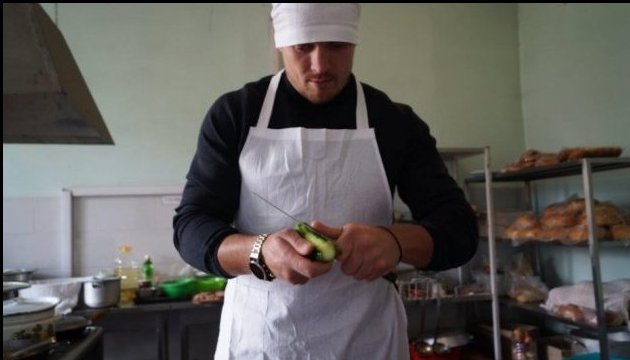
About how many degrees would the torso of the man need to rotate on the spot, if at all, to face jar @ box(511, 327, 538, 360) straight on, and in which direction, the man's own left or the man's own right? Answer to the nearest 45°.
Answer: approximately 135° to the man's own left

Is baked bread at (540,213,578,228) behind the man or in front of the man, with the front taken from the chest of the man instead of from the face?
behind

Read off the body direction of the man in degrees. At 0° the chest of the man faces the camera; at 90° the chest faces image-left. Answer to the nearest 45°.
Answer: approximately 0°

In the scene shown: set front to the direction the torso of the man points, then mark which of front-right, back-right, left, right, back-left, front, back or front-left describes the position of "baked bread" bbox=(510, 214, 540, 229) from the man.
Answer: back-left

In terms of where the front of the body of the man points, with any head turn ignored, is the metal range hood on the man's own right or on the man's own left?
on the man's own right

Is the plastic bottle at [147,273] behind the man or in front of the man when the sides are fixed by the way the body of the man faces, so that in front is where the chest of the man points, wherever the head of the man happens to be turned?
behind

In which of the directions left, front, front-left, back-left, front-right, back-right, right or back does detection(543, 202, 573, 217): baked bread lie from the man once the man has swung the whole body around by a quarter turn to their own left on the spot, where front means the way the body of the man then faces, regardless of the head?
front-left

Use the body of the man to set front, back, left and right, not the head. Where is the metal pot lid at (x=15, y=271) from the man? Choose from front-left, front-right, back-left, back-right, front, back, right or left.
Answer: back-right
